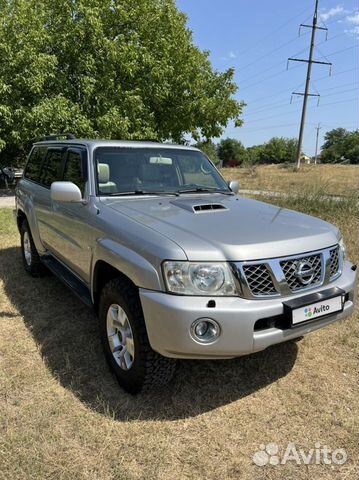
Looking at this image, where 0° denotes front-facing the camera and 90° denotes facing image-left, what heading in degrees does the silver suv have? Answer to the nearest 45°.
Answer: approximately 315°

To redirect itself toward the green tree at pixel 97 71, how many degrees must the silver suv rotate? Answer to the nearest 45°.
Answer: approximately 135° to its left
